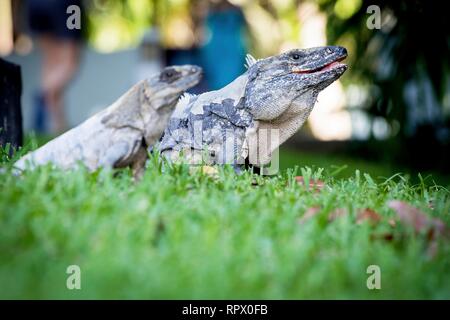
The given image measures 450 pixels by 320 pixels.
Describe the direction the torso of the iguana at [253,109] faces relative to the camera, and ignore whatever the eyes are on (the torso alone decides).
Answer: to the viewer's right

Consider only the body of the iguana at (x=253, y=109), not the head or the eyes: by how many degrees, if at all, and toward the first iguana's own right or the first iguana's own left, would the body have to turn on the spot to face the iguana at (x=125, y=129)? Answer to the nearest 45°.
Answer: approximately 135° to the first iguana's own right

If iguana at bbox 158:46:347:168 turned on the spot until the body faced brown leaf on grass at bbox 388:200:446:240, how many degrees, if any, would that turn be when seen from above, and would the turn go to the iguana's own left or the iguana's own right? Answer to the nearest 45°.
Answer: approximately 45° to the iguana's own right

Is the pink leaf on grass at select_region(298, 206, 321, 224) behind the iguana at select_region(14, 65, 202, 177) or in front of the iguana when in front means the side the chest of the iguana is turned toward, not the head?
in front

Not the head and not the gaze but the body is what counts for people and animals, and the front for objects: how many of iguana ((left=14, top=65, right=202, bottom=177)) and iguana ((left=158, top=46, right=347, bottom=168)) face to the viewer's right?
2

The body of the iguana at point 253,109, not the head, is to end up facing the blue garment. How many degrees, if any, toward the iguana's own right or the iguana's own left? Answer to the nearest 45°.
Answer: approximately 90° to the iguana's own left

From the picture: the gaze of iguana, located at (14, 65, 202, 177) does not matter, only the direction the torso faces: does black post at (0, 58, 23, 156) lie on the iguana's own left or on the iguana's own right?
on the iguana's own left

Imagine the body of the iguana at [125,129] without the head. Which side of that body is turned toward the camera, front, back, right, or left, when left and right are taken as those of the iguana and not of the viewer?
right
